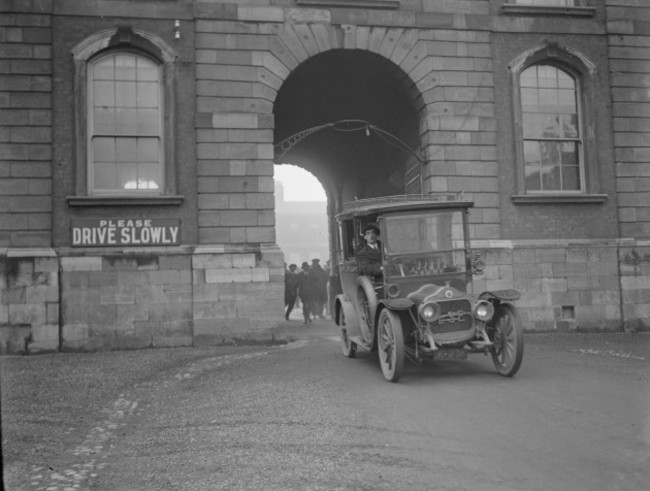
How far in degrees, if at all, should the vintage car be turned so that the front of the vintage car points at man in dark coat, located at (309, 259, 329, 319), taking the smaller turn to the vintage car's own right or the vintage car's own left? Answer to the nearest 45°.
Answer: approximately 135° to the vintage car's own left

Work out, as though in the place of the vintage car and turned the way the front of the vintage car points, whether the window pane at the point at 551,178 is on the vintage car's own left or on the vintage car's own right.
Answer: on the vintage car's own left

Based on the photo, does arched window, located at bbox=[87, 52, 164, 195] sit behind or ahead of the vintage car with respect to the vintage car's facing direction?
behind

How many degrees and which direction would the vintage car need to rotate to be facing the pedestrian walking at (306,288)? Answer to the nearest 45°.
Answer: approximately 135° to its left

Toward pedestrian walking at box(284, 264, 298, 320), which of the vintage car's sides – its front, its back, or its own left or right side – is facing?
back

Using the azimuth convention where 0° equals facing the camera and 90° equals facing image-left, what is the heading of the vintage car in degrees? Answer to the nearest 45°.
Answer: approximately 315°
